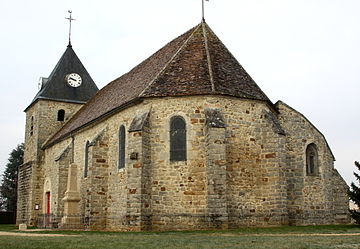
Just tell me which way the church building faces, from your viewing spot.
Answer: facing away from the viewer and to the left of the viewer
